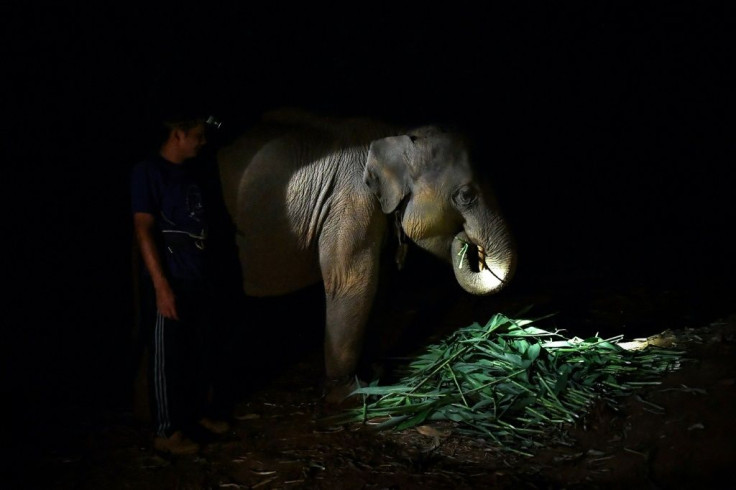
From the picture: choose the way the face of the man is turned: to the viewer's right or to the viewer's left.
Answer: to the viewer's right

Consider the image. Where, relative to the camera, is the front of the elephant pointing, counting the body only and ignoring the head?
to the viewer's right

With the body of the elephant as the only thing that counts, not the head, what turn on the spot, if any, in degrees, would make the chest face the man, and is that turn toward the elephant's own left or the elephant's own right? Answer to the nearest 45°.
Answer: approximately 135° to the elephant's own right

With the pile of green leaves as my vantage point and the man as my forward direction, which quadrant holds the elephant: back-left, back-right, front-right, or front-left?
front-right

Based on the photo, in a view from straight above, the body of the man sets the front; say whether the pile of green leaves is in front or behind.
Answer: in front

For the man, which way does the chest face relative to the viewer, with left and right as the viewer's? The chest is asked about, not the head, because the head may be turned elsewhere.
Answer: facing the viewer and to the right of the viewer

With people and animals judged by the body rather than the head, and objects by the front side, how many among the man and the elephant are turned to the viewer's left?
0
